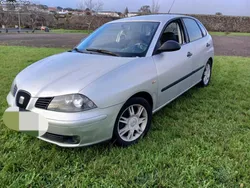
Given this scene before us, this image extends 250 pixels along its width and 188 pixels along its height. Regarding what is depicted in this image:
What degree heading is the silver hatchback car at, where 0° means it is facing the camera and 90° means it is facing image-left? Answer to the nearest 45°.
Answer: approximately 45°

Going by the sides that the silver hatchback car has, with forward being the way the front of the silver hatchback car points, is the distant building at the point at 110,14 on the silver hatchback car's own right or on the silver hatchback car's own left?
on the silver hatchback car's own right
